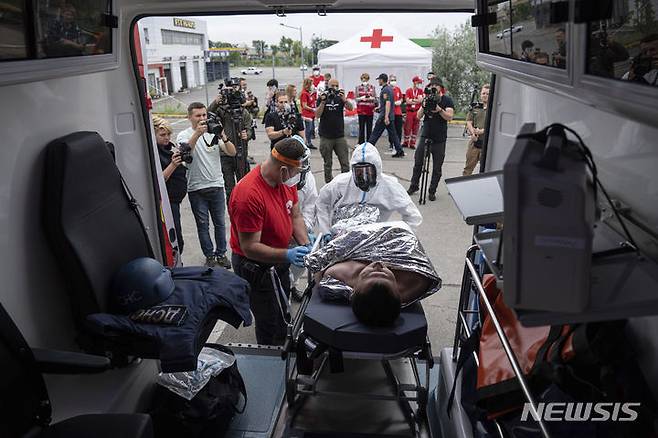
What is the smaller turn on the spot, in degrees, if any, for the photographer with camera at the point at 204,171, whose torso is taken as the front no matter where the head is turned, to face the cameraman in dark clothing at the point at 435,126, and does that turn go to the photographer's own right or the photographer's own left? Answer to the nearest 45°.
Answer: approximately 90° to the photographer's own left

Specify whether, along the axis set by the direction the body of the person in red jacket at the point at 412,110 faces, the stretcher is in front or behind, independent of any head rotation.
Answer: in front

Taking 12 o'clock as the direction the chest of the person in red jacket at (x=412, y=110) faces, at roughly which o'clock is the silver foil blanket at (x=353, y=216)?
The silver foil blanket is roughly at 12 o'clock from the person in red jacket.

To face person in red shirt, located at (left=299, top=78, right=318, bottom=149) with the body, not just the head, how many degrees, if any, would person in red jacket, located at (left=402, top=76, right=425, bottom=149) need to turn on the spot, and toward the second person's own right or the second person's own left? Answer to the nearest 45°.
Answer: approximately 45° to the second person's own right

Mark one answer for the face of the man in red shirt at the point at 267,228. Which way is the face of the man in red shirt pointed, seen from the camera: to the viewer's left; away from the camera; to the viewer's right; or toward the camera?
to the viewer's right

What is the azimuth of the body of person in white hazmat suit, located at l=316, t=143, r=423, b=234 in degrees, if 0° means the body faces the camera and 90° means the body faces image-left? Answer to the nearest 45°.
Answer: approximately 0°

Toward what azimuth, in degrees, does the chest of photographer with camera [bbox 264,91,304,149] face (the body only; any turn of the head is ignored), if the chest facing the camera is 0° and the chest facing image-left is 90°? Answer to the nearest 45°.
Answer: approximately 0°
